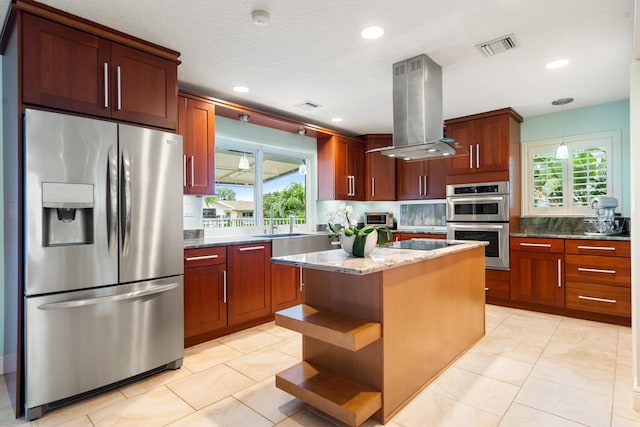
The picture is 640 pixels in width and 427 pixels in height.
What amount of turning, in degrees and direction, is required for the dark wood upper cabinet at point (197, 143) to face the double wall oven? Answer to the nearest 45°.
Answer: approximately 45° to its left

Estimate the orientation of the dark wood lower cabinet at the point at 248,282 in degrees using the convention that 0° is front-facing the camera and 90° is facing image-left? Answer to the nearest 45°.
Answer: approximately 315°

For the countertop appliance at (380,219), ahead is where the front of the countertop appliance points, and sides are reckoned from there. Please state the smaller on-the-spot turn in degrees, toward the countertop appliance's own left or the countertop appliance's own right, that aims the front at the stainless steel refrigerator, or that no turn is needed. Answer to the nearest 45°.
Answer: approximately 45° to the countertop appliance's own right

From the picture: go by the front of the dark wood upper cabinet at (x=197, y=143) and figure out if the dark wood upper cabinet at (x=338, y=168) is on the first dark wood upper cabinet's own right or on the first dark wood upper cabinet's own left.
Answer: on the first dark wood upper cabinet's own left

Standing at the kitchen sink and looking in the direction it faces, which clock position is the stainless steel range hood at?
The stainless steel range hood is roughly at 12 o'clock from the kitchen sink.

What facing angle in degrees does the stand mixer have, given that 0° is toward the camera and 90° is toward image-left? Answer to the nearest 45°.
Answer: approximately 45°

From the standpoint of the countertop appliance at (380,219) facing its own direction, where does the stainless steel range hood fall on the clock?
The stainless steel range hood is roughly at 12 o'clock from the countertop appliance.

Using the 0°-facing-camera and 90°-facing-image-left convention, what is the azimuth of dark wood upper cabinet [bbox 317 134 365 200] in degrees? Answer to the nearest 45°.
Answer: approximately 315°

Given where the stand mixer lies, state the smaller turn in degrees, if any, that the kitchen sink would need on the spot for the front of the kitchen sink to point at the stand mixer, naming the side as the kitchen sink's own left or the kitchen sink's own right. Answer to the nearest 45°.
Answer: approximately 45° to the kitchen sink's own left

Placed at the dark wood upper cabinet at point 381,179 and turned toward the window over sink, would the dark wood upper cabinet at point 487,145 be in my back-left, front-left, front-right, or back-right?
back-left
